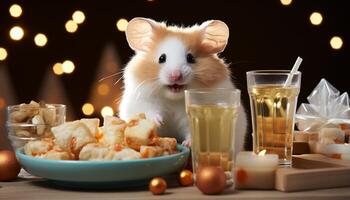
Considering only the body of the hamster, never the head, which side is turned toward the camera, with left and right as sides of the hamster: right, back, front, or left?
front

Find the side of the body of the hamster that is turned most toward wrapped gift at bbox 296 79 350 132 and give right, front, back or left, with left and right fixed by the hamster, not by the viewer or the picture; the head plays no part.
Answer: left

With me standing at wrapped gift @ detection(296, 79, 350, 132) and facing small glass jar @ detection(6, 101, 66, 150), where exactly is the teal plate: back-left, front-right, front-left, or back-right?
front-left

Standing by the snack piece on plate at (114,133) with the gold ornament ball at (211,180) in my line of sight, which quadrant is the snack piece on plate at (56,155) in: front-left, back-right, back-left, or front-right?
back-right
